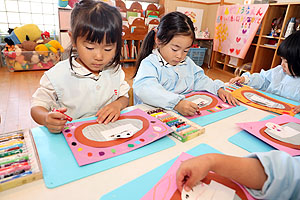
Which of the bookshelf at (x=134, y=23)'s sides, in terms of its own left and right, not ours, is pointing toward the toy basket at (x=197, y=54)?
left

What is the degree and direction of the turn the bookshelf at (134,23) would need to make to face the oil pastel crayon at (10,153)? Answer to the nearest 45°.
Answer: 0° — it already faces it

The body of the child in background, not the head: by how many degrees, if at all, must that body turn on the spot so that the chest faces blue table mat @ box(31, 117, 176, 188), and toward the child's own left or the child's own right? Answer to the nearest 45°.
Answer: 0° — they already face it

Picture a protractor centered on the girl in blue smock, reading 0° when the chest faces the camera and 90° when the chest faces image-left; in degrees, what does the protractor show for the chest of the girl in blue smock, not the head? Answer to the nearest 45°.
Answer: approximately 315°

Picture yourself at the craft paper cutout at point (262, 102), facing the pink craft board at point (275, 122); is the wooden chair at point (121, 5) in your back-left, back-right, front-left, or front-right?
back-right

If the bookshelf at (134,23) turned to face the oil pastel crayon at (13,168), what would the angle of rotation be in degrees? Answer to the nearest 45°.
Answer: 0° — it already faces it

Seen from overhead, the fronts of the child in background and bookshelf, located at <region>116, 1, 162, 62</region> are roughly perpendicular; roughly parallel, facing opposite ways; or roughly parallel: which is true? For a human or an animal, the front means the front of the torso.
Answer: roughly perpendicular

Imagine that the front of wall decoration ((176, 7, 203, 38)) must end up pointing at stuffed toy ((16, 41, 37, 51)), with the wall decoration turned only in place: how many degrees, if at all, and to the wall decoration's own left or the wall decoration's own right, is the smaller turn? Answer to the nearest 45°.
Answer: approximately 45° to the wall decoration's own right
